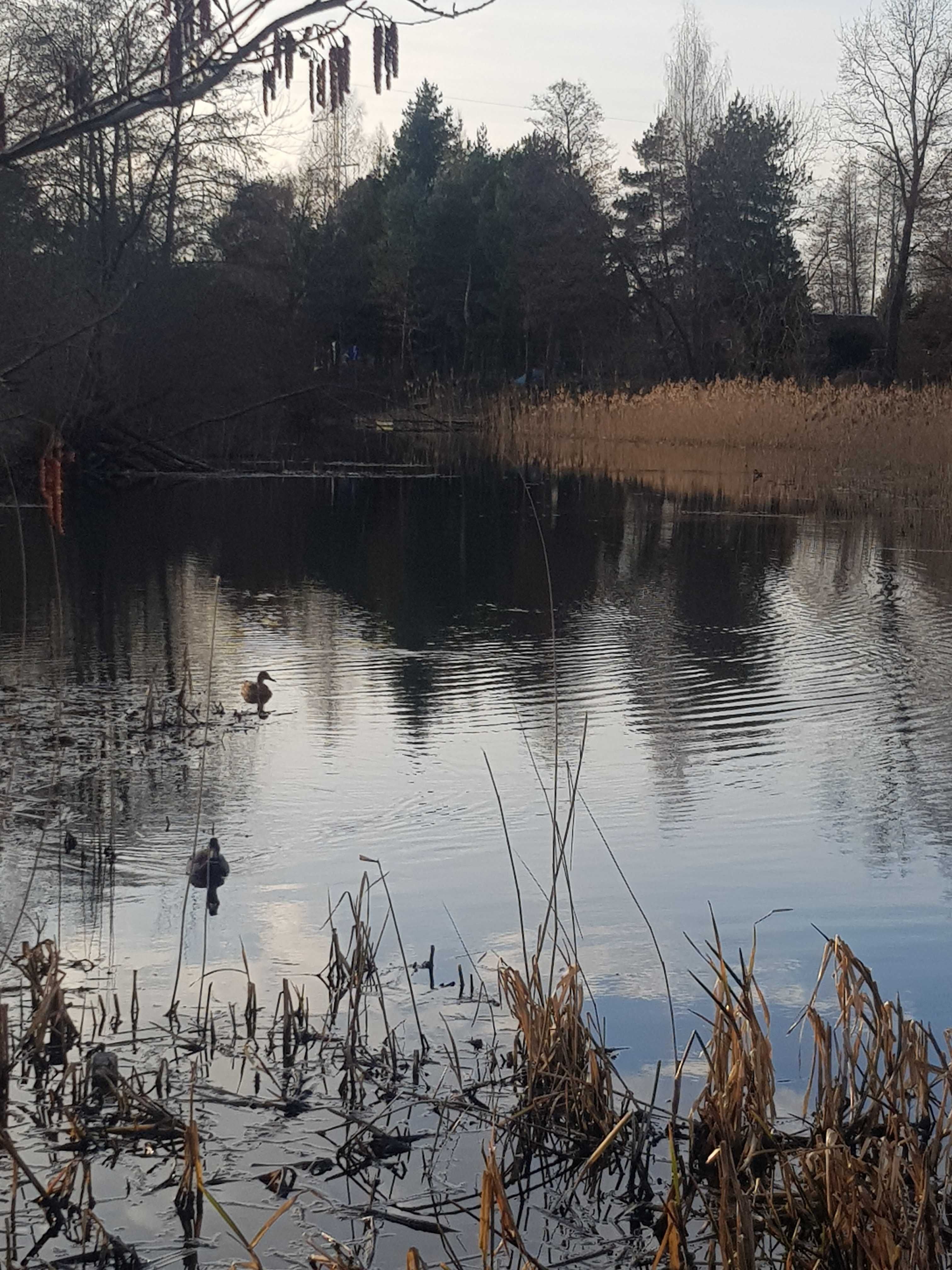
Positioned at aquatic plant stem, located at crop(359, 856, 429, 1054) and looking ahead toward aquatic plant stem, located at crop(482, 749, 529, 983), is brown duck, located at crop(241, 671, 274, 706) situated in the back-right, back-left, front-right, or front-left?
front-left

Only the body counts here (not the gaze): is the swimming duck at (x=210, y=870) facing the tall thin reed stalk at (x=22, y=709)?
no
